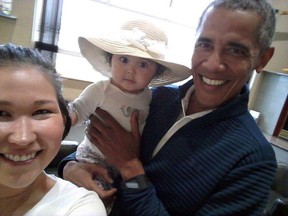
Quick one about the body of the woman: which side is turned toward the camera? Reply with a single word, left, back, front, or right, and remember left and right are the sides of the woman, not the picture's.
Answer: front

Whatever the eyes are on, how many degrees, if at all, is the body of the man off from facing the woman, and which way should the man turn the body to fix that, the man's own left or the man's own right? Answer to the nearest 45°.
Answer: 0° — they already face them

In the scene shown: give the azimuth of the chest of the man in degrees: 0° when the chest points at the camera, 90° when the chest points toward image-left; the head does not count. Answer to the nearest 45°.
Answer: approximately 45°

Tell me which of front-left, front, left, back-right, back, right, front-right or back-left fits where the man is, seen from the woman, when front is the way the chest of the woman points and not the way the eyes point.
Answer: left

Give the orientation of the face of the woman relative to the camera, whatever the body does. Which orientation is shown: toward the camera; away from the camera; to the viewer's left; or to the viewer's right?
toward the camera

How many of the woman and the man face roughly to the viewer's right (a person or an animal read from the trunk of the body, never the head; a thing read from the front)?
0
